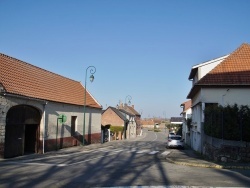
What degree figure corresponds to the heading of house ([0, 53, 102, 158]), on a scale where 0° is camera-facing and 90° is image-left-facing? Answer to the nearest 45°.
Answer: approximately 315°

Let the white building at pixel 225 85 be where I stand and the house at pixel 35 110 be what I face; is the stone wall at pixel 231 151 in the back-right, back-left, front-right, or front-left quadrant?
front-left

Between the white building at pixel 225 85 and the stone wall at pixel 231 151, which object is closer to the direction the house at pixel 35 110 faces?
the stone wall

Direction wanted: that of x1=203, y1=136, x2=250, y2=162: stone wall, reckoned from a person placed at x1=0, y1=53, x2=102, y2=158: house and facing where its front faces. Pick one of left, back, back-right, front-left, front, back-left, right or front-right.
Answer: front

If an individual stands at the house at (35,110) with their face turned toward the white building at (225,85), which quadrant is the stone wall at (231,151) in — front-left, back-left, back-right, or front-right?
front-right

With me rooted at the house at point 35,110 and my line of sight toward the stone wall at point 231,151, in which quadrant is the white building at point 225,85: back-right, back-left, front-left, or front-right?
front-left

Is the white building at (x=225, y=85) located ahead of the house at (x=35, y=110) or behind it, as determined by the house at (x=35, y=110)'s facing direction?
ahead

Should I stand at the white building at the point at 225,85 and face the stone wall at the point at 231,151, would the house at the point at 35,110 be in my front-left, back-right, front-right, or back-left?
front-right
